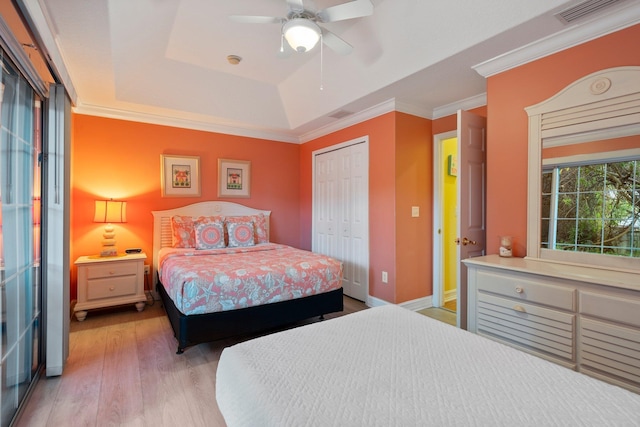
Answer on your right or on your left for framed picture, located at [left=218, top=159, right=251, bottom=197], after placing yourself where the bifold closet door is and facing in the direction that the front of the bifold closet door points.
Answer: on your right

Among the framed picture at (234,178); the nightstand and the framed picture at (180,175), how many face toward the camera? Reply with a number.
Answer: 3

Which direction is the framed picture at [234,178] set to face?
toward the camera

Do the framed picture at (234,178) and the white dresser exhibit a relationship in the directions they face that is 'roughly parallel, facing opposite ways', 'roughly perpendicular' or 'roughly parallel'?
roughly perpendicular

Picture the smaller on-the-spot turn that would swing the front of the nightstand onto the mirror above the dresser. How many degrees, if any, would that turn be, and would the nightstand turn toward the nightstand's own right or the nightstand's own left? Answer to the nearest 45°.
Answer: approximately 45° to the nightstand's own left

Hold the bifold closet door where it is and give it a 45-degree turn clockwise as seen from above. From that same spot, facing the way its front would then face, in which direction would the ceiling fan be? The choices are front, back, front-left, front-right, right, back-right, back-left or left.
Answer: left

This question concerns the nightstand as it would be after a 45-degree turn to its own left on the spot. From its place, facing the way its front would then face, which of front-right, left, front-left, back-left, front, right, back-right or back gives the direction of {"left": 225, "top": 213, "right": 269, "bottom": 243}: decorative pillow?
front-left

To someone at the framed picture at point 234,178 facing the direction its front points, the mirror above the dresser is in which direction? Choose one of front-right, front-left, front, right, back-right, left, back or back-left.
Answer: front-left

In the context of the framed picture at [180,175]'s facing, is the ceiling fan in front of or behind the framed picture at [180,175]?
in front

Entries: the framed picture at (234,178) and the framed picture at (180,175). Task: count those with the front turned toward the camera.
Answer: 2

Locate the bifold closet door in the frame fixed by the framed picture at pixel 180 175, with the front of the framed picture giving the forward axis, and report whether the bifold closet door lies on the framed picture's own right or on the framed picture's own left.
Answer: on the framed picture's own left

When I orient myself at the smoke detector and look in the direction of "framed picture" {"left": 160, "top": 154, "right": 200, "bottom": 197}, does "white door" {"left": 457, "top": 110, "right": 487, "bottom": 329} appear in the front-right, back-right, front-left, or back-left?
back-right

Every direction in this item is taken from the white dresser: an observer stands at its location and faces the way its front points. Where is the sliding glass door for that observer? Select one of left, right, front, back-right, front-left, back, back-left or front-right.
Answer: front

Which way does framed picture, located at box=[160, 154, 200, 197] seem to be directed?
toward the camera
